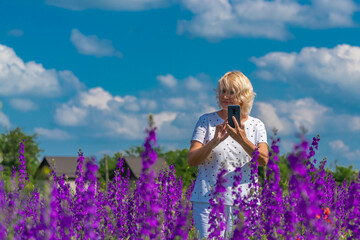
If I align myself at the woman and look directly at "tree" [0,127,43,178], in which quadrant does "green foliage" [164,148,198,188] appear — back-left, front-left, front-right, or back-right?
front-right

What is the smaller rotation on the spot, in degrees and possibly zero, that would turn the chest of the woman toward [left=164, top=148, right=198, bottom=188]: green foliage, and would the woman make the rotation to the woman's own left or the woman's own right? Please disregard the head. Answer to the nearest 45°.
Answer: approximately 180°

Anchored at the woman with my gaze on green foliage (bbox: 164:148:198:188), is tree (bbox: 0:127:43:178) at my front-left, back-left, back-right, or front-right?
front-left

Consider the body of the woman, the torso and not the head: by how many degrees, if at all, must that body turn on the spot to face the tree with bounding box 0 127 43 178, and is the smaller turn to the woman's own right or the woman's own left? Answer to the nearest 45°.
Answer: approximately 135° to the woman's own right

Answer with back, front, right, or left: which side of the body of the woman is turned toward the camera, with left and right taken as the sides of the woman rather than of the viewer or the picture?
front
